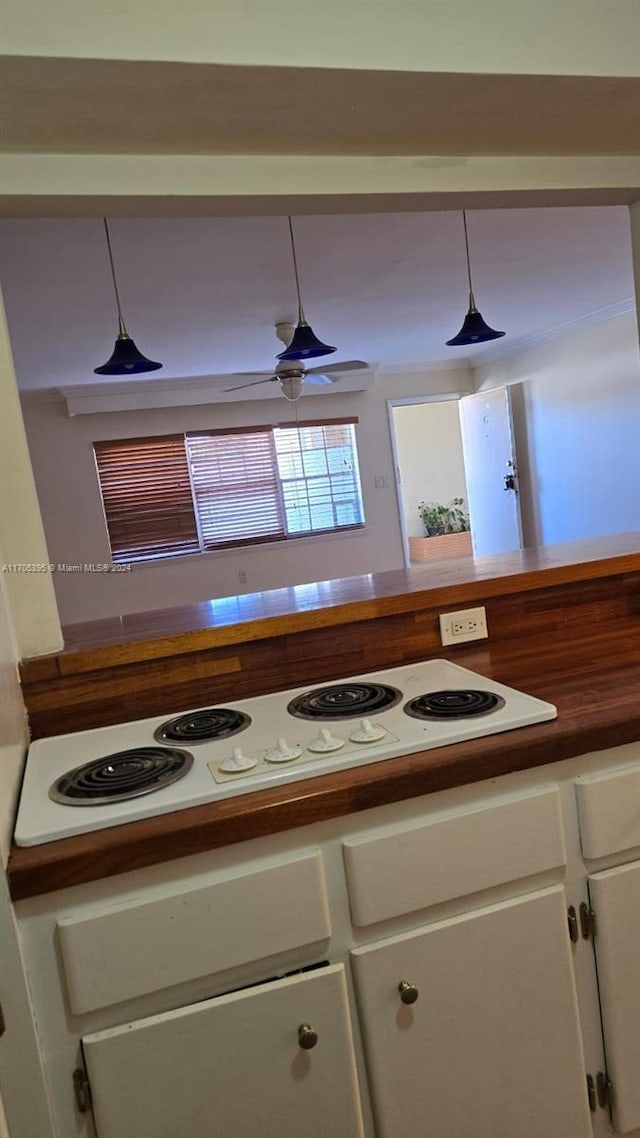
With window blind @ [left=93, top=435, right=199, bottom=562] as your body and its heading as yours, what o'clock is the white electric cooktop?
The white electric cooktop is roughly at 12 o'clock from the window blind.

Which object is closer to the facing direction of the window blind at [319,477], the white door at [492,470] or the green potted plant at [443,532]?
the white door

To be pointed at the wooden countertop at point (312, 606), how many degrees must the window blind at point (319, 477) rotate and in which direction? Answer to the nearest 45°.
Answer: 0° — it already faces it

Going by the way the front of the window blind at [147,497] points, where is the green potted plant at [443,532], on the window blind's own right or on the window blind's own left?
on the window blind's own left

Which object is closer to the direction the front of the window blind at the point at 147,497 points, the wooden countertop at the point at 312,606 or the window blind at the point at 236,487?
the wooden countertop

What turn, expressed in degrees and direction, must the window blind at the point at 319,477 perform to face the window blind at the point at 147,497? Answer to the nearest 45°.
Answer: approximately 90° to its right

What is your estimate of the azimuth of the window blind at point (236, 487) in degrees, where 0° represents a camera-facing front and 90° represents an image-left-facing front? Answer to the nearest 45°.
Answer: approximately 0°

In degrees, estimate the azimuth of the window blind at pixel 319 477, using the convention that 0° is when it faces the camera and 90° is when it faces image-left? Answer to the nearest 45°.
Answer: approximately 0°
